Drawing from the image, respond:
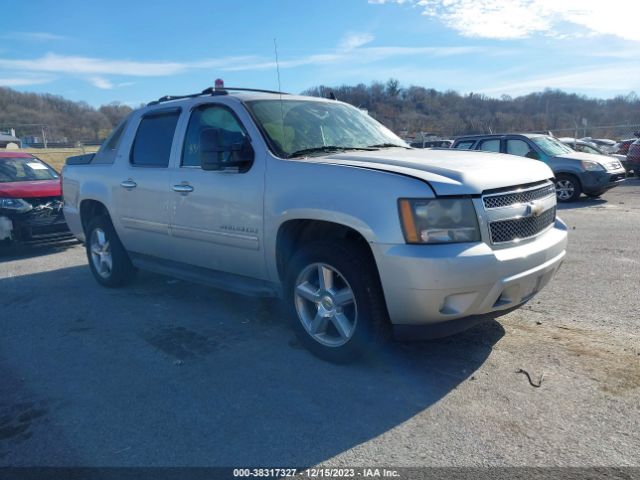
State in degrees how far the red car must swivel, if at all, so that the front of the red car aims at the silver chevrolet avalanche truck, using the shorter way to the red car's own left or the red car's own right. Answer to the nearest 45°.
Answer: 0° — it already faces it

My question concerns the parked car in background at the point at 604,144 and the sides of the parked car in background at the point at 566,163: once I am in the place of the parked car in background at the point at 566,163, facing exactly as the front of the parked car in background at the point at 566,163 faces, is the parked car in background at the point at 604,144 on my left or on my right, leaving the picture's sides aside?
on my left

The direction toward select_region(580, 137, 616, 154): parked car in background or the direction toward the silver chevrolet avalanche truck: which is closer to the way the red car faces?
the silver chevrolet avalanche truck

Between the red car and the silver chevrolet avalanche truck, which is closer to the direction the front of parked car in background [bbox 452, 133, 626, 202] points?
the silver chevrolet avalanche truck

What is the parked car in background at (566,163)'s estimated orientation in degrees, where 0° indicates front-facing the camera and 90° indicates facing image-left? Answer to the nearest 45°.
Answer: approximately 315°

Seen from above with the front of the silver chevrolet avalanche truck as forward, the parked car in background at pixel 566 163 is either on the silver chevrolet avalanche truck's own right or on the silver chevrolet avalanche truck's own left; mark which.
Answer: on the silver chevrolet avalanche truck's own left

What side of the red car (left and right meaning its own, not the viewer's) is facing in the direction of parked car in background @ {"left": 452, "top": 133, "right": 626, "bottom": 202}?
left

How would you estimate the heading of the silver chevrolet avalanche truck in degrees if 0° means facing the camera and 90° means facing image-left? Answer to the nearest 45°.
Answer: approximately 315°

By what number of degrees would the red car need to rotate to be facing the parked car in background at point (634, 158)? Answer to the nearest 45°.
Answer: approximately 90° to its left

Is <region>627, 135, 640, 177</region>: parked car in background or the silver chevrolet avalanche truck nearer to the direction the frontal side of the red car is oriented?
the silver chevrolet avalanche truck

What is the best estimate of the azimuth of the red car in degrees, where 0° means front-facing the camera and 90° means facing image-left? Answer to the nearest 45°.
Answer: approximately 0°
